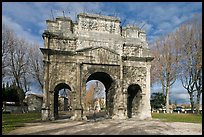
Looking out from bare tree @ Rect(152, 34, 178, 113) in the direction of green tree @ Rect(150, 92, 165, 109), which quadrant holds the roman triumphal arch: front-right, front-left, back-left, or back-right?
back-left
